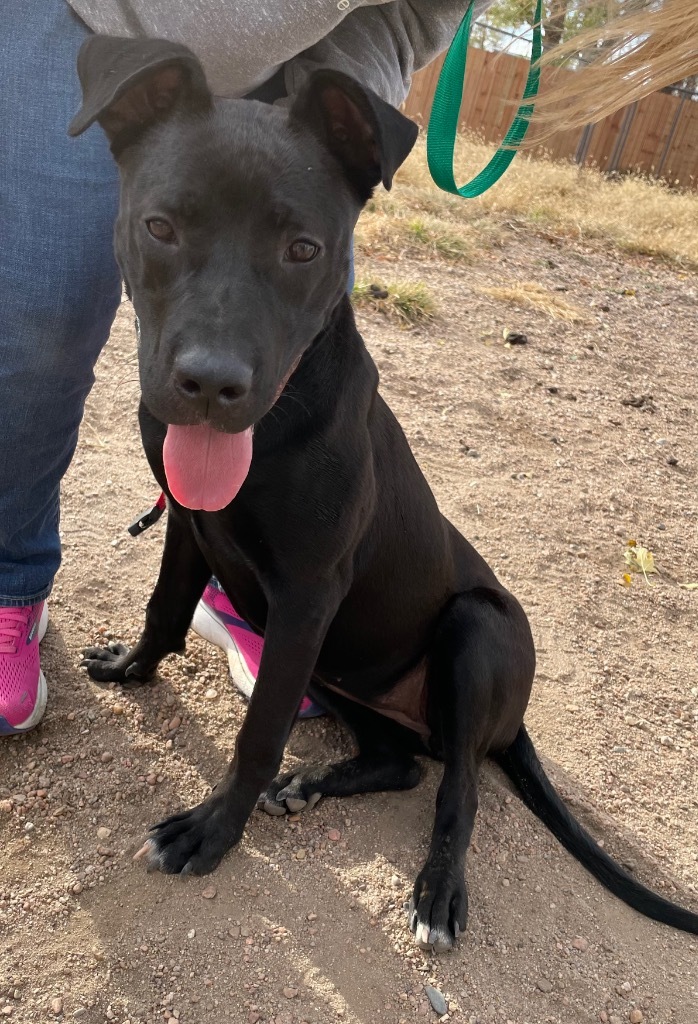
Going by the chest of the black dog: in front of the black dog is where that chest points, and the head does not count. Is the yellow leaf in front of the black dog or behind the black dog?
behind

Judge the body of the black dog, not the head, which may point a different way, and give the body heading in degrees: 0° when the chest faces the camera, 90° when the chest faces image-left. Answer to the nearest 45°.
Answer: approximately 45°

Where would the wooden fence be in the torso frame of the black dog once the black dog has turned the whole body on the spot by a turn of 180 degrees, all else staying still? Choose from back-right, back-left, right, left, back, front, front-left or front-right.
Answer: front-left
